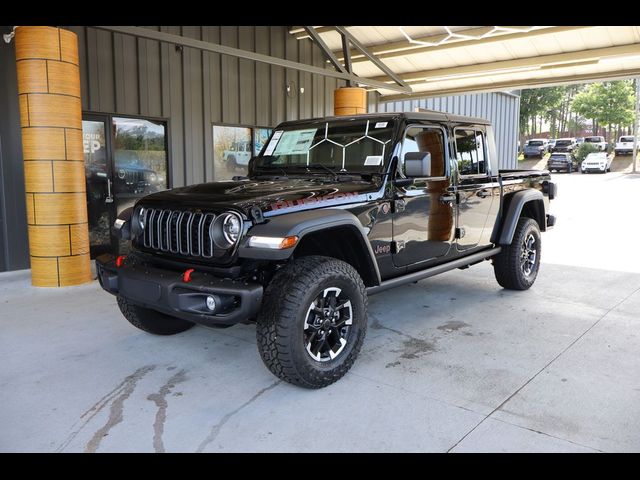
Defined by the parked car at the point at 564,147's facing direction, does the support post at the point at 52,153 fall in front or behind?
in front

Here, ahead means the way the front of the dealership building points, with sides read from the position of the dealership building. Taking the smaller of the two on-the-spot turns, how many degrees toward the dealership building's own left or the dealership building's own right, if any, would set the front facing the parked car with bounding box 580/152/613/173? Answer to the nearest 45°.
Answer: approximately 90° to the dealership building's own left

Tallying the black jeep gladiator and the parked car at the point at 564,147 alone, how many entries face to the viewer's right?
0

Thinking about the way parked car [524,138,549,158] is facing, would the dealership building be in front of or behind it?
in front

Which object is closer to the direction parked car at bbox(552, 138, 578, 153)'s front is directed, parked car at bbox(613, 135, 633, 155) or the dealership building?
the dealership building

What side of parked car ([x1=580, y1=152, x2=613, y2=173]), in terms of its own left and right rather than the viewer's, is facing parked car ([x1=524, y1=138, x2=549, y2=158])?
right

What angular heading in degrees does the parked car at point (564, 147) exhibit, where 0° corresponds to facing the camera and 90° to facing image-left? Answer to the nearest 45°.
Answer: approximately 45°

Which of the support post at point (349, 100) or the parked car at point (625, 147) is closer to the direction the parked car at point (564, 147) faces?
the support post

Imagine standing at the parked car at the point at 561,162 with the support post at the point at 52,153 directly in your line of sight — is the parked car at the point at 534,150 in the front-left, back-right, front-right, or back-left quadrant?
back-right
